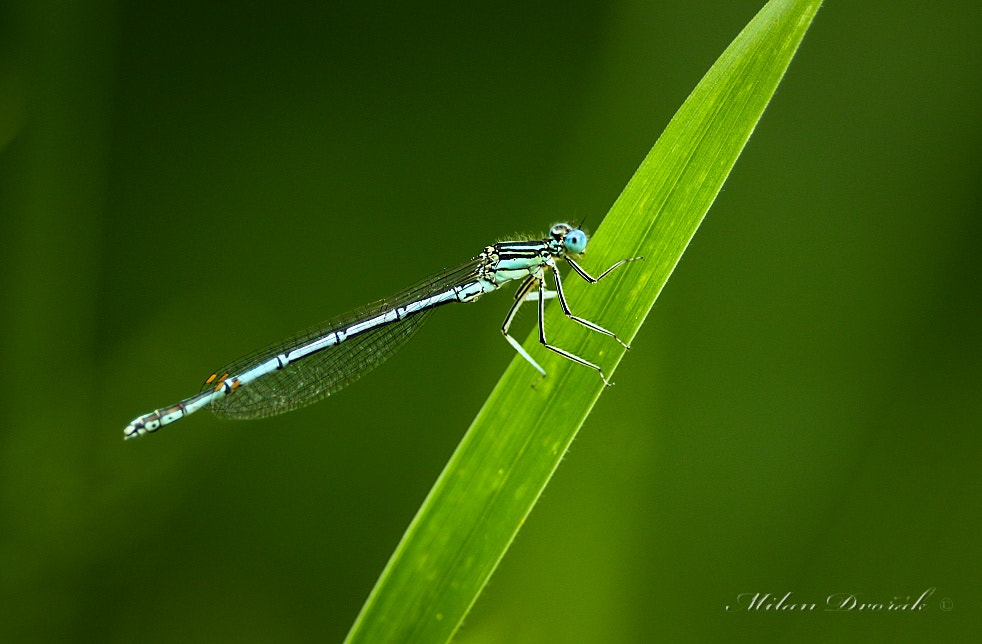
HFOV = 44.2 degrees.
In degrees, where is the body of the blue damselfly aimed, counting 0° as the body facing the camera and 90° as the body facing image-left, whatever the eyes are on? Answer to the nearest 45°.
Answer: approximately 270°
